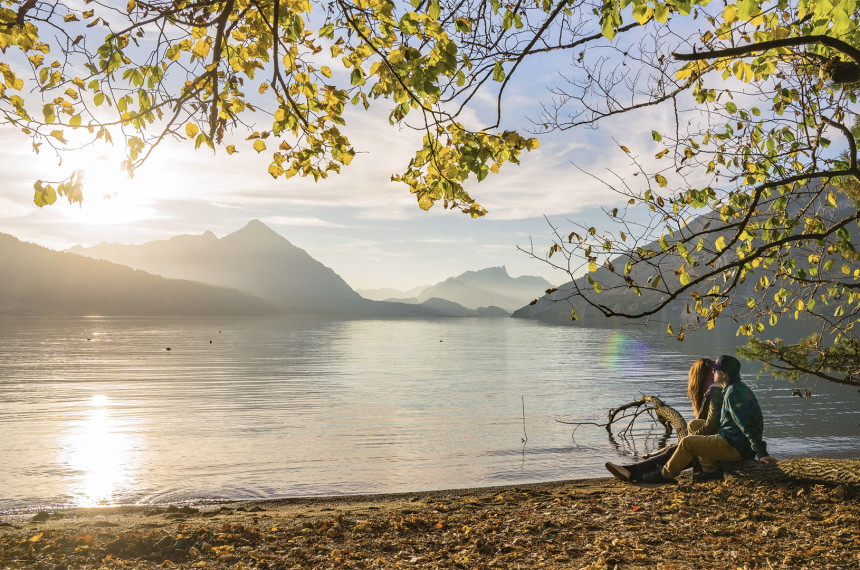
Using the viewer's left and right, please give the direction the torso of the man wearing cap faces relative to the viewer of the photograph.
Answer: facing to the left of the viewer
